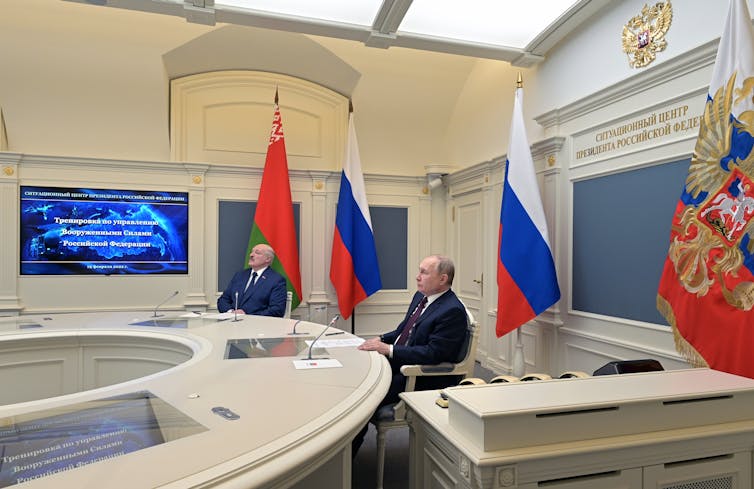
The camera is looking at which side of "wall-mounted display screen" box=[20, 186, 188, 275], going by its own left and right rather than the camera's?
front

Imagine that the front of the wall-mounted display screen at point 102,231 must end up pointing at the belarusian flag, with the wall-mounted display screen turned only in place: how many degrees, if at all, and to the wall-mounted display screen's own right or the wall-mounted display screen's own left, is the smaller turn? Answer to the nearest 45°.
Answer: approximately 90° to the wall-mounted display screen's own left

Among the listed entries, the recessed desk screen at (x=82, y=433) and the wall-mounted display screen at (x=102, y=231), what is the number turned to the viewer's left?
0

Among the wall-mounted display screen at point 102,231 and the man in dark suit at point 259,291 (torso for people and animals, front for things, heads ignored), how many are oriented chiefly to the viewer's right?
0

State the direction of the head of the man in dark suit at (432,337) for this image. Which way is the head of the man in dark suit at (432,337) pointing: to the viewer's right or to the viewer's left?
to the viewer's left

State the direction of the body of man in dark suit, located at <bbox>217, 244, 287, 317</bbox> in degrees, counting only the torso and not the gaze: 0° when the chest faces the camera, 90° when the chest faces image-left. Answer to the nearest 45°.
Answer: approximately 45°

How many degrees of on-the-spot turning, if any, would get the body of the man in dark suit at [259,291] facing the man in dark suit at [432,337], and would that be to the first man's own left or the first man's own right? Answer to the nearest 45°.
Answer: approximately 90° to the first man's own left

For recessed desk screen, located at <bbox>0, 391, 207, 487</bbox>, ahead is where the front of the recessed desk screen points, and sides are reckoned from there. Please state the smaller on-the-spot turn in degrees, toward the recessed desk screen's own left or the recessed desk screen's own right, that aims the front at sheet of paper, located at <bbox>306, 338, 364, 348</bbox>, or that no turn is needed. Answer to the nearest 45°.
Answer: approximately 90° to the recessed desk screen's own left

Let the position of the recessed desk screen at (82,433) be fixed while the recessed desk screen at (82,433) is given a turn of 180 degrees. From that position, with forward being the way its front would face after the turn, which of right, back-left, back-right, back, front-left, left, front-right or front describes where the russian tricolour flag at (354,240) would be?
right

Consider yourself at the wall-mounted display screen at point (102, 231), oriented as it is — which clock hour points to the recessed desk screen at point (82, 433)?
The recessed desk screen is roughly at 12 o'clock from the wall-mounted display screen.

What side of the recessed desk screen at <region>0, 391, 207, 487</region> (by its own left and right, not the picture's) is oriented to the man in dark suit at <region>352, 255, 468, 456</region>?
left

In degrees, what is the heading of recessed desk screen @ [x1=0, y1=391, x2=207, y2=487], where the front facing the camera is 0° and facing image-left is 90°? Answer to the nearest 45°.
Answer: approximately 315°
